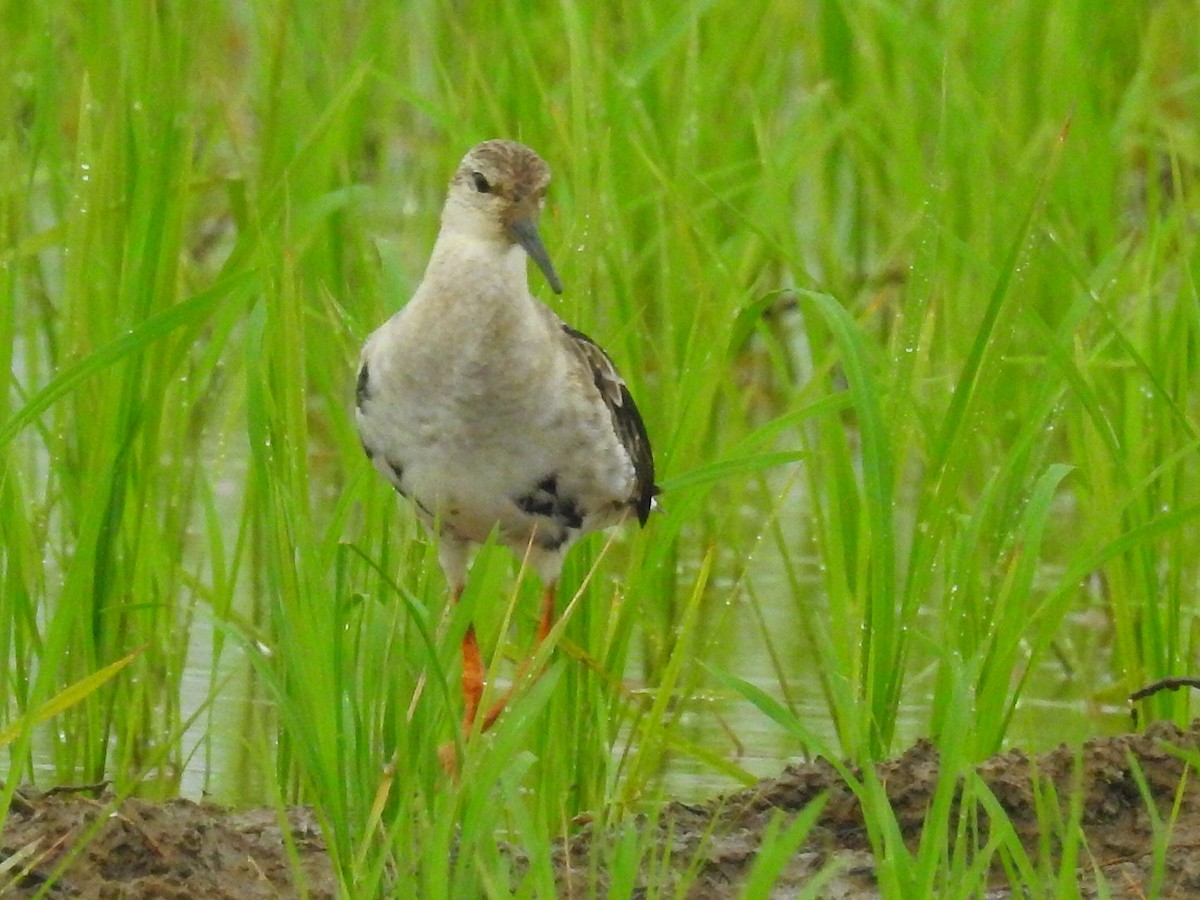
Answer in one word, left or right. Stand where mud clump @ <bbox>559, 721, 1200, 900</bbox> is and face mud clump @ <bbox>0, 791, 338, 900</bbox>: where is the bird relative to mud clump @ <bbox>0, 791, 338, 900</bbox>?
right

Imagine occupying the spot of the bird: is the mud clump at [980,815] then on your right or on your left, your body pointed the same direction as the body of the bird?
on your left

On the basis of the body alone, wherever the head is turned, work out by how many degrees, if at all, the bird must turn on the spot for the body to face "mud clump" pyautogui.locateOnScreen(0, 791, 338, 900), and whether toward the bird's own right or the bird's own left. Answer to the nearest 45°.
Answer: approximately 45° to the bird's own right

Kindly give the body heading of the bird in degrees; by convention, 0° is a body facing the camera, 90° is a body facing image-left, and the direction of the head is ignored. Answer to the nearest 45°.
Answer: approximately 0°

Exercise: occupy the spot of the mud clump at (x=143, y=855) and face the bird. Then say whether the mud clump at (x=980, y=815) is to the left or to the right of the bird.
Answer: right
